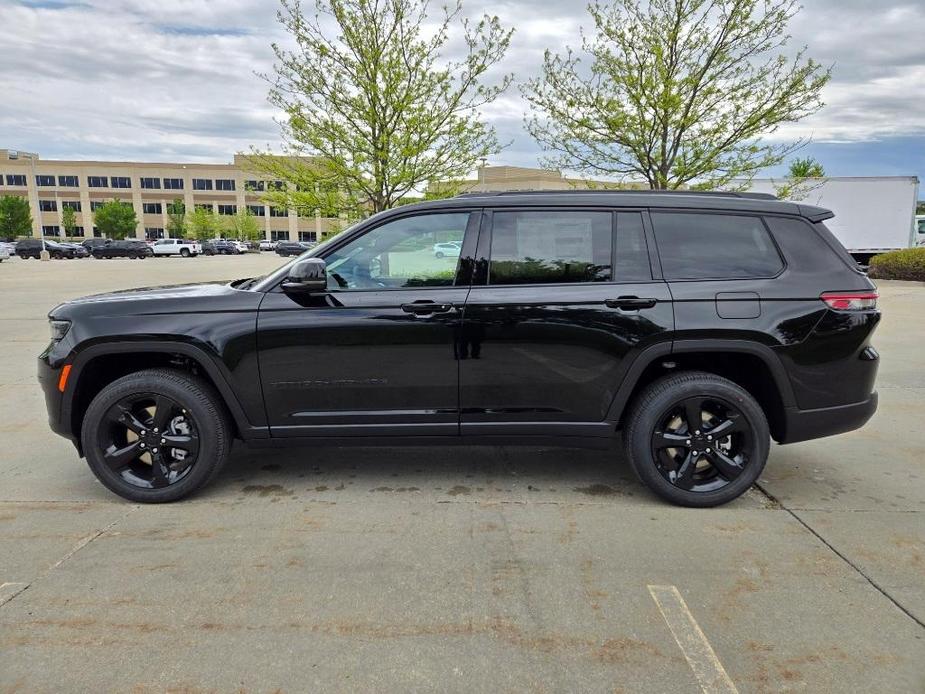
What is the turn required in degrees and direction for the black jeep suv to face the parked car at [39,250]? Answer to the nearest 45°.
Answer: approximately 45° to its right

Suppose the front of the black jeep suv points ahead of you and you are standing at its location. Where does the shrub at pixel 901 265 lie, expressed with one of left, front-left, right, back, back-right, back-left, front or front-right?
back-right

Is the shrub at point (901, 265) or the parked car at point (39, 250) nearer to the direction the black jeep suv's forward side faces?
the parked car

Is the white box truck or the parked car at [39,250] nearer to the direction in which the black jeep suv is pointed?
the parked car

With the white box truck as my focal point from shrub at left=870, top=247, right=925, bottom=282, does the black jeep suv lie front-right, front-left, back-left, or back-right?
back-left

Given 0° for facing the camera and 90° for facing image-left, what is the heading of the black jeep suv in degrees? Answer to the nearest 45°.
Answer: approximately 90°

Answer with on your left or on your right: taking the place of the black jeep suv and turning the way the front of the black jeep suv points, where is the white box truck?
on your right
